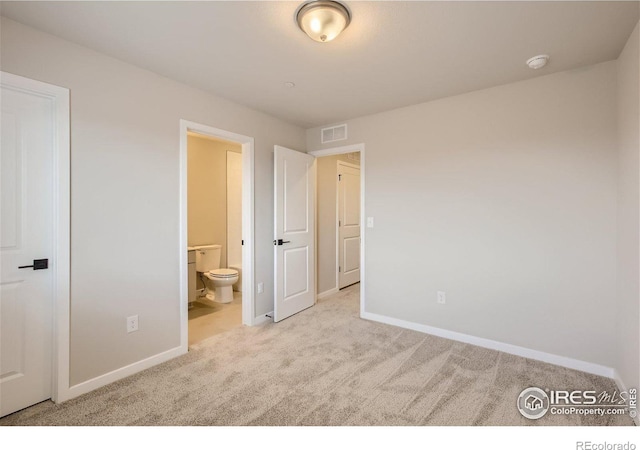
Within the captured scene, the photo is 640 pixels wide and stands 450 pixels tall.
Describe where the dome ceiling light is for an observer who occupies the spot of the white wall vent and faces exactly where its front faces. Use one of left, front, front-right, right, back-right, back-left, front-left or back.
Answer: front-left

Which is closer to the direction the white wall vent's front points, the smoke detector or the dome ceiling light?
the dome ceiling light

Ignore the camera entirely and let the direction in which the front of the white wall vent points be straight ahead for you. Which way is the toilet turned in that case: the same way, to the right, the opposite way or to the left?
to the left

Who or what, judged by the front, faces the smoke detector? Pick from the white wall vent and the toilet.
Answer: the toilet

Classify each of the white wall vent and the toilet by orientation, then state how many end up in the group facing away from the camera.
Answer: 0

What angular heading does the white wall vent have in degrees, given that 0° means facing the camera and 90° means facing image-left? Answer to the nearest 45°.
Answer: approximately 45°

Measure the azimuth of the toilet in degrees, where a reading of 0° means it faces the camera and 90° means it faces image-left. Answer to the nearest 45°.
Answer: approximately 315°

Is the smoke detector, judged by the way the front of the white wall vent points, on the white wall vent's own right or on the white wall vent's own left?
on the white wall vent's own left

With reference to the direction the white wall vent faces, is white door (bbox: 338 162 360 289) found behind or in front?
behind
